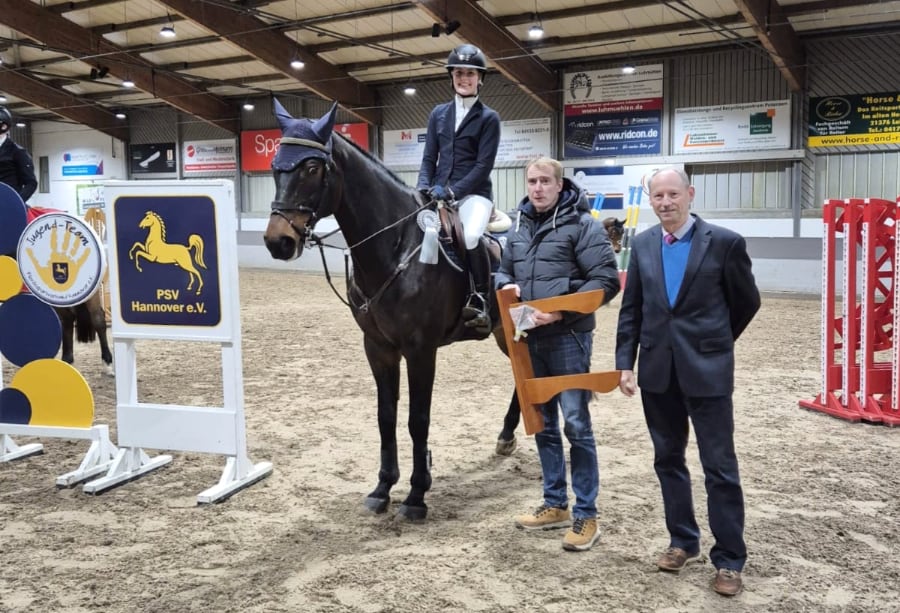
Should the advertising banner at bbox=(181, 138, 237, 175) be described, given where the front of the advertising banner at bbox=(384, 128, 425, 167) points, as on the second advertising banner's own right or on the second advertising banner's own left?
on the second advertising banner's own right

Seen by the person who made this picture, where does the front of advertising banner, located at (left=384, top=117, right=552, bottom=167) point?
facing the viewer

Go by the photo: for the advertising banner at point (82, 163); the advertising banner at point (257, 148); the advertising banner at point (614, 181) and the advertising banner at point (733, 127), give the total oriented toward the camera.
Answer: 4

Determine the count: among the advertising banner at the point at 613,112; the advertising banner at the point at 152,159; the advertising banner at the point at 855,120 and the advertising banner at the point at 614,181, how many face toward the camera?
4

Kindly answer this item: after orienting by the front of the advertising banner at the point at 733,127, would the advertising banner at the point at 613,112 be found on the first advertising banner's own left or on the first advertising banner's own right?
on the first advertising banner's own right

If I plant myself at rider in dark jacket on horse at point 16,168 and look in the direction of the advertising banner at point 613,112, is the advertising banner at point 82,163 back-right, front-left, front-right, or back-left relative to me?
front-left

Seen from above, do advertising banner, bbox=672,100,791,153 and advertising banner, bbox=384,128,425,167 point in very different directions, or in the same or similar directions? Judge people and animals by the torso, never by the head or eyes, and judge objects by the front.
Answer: same or similar directions

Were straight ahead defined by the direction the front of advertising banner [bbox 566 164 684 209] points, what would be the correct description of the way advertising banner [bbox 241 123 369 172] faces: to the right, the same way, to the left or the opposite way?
the same way

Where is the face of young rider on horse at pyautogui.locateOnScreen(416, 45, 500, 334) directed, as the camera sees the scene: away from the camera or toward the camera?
toward the camera

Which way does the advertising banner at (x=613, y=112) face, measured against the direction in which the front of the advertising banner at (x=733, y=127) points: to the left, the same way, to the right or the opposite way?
the same way

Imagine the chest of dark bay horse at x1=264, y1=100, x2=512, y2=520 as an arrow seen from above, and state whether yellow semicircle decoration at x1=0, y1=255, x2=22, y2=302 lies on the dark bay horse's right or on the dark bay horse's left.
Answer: on the dark bay horse's right

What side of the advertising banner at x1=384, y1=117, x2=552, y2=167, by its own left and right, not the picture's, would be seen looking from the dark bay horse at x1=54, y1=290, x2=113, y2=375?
front

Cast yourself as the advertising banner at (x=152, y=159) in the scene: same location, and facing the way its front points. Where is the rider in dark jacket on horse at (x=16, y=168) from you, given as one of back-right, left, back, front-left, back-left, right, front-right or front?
front

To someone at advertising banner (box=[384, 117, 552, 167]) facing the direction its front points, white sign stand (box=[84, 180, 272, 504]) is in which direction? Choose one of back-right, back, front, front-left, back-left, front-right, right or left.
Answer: front
